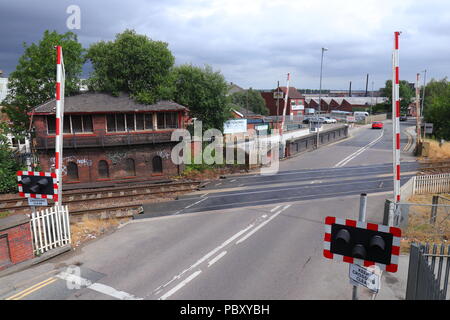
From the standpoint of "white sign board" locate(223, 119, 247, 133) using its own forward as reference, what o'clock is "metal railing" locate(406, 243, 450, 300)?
The metal railing is roughly at 12 o'clock from the white sign board.

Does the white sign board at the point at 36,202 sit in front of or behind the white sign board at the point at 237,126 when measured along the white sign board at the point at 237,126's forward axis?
in front

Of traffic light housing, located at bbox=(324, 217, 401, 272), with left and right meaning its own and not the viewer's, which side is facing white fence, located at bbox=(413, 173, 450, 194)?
back

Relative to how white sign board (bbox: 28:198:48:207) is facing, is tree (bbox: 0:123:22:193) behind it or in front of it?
behind

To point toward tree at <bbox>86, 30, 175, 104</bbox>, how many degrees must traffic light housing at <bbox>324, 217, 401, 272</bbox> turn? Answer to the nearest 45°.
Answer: approximately 135° to its right

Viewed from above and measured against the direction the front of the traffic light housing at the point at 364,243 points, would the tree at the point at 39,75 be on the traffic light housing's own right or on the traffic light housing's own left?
on the traffic light housing's own right

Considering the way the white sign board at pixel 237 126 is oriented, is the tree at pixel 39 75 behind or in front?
in front

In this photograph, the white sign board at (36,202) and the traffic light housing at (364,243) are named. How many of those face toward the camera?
2

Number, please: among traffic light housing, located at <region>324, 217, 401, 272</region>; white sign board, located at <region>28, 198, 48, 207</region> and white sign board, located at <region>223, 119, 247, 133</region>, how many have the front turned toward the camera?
3

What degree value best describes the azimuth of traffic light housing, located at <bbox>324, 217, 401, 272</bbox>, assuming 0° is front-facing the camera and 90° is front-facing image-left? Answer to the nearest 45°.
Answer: approximately 0°
